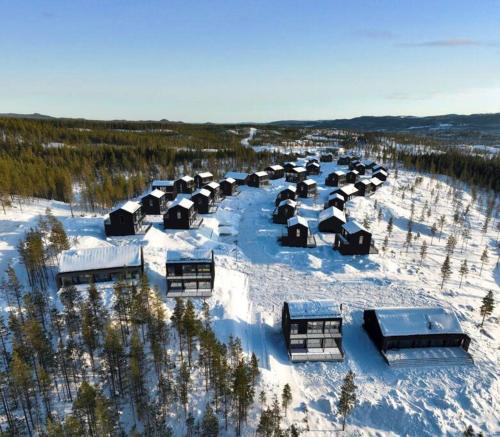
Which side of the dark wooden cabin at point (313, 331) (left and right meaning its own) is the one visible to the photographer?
front

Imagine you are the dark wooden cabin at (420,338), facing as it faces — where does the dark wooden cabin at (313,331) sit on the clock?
the dark wooden cabin at (313,331) is roughly at 2 o'clock from the dark wooden cabin at (420,338).

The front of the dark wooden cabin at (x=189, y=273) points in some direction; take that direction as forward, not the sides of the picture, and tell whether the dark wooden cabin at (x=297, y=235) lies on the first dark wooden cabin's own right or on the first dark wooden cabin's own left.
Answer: on the first dark wooden cabin's own left

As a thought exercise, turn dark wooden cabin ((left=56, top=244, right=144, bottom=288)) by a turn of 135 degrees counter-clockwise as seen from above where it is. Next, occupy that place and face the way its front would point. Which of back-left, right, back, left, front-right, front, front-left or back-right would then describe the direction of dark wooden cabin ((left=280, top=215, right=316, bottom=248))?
front-right

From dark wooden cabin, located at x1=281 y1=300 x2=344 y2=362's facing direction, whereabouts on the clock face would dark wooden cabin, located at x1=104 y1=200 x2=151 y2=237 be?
dark wooden cabin, located at x1=104 y1=200 x2=151 y2=237 is roughly at 4 o'clock from dark wooden cabin, located at x1=281 y1=300 x2=344 y2=362.

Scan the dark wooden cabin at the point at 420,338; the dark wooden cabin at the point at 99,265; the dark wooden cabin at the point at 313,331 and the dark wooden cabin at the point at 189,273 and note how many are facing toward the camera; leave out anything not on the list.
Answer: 4

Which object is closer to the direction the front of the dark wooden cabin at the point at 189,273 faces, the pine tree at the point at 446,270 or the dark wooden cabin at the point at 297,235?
the pine tree

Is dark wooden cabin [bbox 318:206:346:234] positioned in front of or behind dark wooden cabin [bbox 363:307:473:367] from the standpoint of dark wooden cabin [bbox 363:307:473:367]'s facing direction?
behind

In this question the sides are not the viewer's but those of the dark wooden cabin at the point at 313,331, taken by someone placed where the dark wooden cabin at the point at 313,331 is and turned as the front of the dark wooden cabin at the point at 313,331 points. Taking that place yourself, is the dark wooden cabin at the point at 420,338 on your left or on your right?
on your left

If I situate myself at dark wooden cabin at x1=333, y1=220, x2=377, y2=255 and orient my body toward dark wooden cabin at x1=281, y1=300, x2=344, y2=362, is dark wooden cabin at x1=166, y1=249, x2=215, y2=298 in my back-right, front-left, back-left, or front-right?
front-right

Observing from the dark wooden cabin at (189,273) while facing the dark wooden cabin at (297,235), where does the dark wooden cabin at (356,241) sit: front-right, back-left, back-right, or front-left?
front-right
